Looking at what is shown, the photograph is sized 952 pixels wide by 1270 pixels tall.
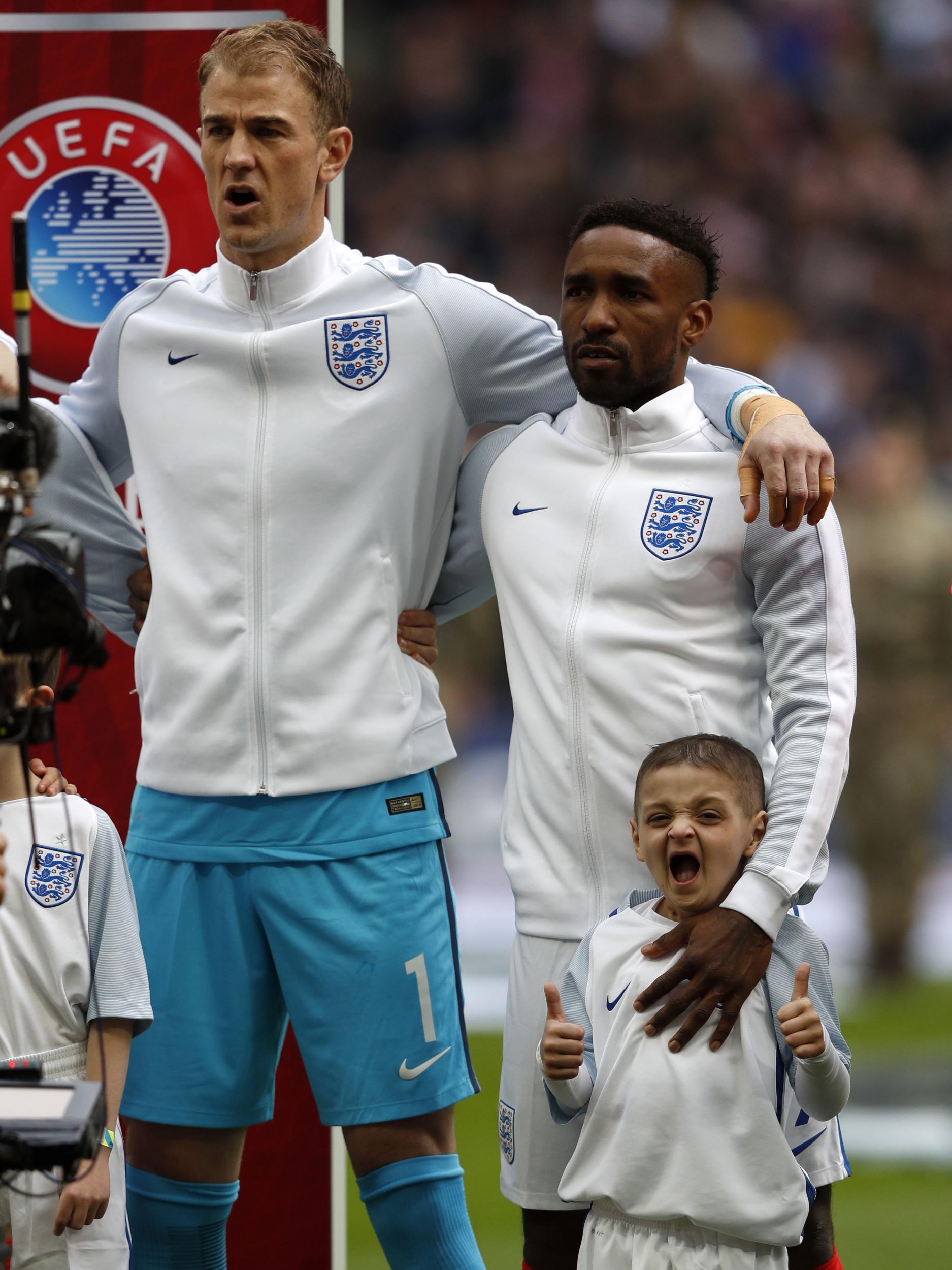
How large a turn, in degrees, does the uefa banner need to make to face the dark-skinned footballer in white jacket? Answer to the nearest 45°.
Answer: approximately 45° to its left

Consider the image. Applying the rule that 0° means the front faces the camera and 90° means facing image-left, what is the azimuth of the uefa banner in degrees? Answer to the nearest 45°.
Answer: approximately 0°

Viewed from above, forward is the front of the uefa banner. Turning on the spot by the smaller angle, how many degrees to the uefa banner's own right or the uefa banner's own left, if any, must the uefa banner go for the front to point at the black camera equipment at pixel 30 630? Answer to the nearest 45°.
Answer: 0° — it already faces it

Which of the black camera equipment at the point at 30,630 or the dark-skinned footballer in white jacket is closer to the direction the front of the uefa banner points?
the black camera equipment
